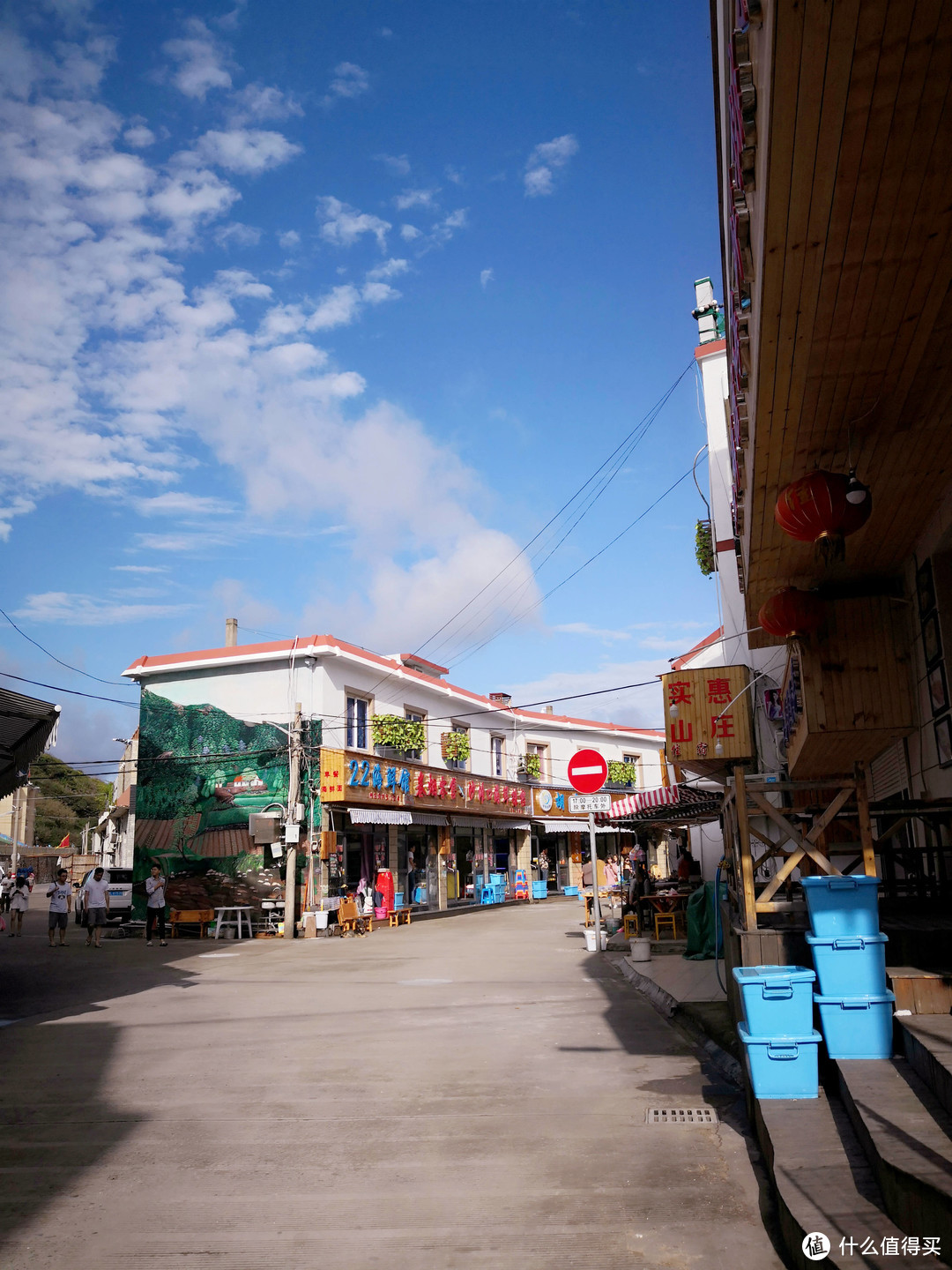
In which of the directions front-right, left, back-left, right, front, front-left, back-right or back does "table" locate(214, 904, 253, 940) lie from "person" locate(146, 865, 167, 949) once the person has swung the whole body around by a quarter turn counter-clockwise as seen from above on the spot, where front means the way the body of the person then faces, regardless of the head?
front-left

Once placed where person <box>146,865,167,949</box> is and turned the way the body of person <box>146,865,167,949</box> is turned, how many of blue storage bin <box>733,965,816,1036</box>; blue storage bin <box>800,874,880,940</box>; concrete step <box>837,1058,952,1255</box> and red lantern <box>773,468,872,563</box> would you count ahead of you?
4

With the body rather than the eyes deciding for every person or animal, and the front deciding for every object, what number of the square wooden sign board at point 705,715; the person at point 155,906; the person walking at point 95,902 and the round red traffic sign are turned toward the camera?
4

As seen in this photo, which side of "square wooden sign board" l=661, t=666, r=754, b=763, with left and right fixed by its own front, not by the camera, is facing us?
front

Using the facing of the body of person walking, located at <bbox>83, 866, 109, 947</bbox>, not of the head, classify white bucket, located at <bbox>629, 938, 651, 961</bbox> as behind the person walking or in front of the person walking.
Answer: in front

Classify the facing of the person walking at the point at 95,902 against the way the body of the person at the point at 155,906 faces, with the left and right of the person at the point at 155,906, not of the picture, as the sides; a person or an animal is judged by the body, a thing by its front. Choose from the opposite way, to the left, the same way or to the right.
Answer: the same way

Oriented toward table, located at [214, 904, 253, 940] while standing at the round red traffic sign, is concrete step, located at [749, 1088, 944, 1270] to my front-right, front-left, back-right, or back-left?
back-left

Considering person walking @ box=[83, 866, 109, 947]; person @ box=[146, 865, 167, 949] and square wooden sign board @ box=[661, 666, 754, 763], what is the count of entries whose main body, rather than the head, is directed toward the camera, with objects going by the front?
3

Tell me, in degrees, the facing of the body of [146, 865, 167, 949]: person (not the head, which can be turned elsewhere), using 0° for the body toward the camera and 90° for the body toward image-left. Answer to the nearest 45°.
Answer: approximately 0°

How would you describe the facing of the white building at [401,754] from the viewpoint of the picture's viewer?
facing the viewer and to the right of the viewer

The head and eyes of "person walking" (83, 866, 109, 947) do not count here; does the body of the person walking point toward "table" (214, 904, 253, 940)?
no

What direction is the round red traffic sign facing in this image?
toward the camera

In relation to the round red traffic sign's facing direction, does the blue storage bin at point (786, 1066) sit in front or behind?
in front

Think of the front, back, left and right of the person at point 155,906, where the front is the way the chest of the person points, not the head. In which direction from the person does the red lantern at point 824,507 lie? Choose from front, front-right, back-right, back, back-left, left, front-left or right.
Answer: front

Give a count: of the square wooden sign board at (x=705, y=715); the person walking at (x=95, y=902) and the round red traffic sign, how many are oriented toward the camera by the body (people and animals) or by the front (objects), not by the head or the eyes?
3

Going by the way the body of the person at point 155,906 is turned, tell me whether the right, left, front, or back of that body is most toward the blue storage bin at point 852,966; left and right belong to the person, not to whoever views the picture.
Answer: front

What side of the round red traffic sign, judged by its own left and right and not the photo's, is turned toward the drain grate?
front

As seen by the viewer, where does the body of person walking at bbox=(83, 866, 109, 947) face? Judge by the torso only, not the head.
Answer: toward the camera
